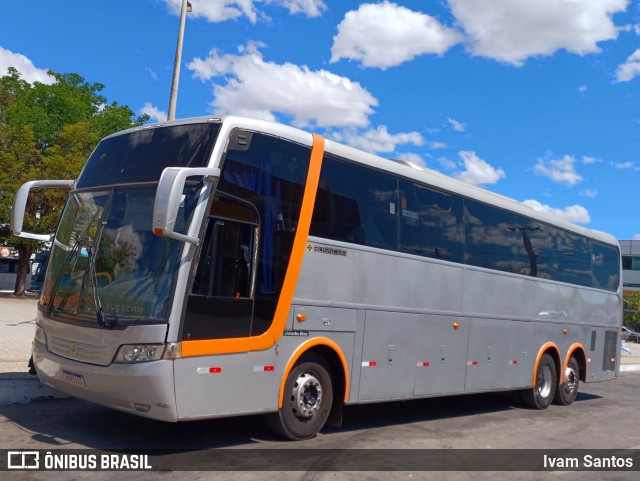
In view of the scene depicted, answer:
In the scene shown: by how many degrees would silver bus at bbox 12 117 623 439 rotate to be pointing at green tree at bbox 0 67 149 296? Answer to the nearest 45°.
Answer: approximately 90° to its right

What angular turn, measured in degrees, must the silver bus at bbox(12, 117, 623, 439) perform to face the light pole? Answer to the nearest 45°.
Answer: approximately 135° to its right

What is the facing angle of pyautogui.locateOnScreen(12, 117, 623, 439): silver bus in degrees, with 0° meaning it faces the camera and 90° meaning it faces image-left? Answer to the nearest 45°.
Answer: approximately 45°
